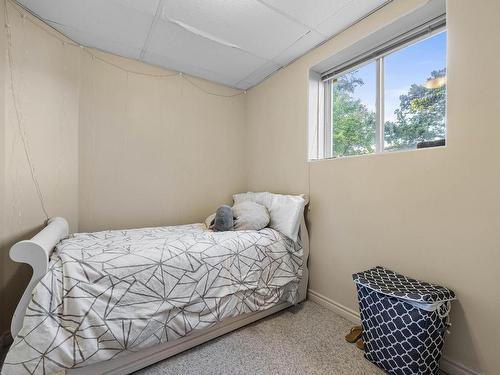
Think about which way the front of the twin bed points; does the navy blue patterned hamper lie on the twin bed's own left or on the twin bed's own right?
on the twin bed's own left

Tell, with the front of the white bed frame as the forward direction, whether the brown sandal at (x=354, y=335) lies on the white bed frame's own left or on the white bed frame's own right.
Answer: on the white bed frame's own left

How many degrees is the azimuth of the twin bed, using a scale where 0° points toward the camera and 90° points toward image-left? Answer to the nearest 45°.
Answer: approximately 45°

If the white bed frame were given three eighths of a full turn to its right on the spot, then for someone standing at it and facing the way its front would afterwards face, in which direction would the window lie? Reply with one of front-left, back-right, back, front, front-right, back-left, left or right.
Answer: right
